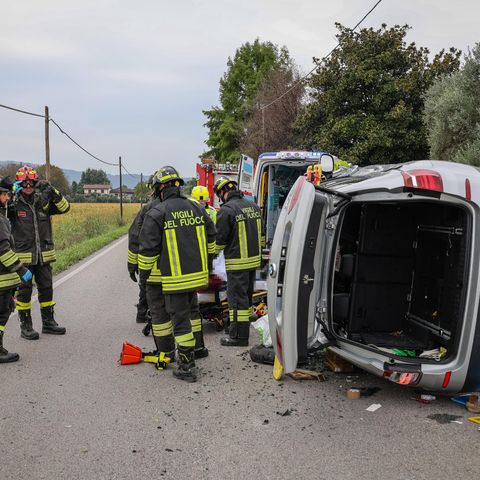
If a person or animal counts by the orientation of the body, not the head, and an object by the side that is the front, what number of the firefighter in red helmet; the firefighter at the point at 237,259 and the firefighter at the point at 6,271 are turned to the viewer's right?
1

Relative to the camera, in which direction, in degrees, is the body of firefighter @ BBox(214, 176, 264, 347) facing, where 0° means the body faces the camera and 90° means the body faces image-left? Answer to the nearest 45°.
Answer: approximately 135°

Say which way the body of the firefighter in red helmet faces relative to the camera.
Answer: toward the camera

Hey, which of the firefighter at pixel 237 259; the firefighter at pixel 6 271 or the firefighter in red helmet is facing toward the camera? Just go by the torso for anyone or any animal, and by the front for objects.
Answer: the firefighter in red helmet

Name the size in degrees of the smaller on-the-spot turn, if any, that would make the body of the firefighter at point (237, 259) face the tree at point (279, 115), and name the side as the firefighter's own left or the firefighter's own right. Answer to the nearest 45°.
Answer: approximately 45° to the firefighter's own right

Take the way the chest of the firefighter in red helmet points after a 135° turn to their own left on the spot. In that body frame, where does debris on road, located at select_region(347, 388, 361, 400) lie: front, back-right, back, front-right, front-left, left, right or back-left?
right

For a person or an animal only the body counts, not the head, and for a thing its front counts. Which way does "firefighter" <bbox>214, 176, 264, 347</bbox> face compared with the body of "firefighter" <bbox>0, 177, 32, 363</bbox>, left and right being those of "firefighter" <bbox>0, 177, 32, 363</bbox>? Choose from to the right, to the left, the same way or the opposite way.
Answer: to the left

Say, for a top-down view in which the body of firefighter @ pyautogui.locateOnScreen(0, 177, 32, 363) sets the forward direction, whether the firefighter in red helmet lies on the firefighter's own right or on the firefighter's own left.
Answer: on the firefighter's own left

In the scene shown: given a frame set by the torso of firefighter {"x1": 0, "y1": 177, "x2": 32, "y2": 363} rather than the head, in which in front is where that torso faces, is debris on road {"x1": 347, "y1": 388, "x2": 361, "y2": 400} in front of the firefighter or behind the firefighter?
in front

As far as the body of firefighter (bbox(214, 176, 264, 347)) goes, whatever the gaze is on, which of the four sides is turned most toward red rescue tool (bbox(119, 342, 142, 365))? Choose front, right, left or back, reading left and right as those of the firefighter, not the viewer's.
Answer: left

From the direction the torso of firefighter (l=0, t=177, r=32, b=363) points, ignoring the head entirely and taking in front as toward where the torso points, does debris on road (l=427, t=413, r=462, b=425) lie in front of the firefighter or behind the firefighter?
in front

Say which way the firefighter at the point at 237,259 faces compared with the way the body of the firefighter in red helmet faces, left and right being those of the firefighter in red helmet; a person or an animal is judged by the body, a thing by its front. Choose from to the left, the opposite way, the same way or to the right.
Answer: the opposite way

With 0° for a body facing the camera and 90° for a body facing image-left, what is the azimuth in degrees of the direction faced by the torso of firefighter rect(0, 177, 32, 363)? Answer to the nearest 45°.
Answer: approximately 270°

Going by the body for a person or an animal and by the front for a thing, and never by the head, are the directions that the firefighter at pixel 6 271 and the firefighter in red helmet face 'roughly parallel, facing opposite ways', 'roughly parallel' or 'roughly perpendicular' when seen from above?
roughly perpendicular
